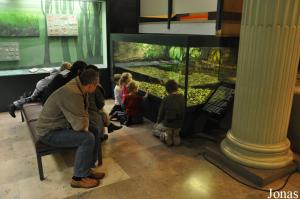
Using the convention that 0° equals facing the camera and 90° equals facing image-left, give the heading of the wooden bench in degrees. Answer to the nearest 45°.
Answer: approximately 270°

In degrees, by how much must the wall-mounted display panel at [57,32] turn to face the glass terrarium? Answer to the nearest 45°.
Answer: approximately 45° to its left

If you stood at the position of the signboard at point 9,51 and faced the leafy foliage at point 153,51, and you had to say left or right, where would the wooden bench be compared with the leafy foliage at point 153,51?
right

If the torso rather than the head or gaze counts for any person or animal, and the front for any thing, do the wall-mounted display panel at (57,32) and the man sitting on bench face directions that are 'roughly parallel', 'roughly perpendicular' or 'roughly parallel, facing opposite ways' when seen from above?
roughly perpendicular

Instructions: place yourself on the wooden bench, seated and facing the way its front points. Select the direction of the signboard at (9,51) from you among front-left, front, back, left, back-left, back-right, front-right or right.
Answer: left

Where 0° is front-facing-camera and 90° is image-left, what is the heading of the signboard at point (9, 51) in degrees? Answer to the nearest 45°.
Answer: approximately 0°

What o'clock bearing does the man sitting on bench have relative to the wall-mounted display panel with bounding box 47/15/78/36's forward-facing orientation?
The man sitting on bench is roughly at 12 o'clock from the wall-mounted display panel.

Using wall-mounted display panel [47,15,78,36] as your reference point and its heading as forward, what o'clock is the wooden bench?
The wooden bench is roughly at 12 o'clock from the wall-mounted display panel.

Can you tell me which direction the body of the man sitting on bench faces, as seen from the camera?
to the viewer's right

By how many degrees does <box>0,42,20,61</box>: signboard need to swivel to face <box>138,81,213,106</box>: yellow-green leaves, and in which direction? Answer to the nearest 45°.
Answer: approximately 45° to its left
